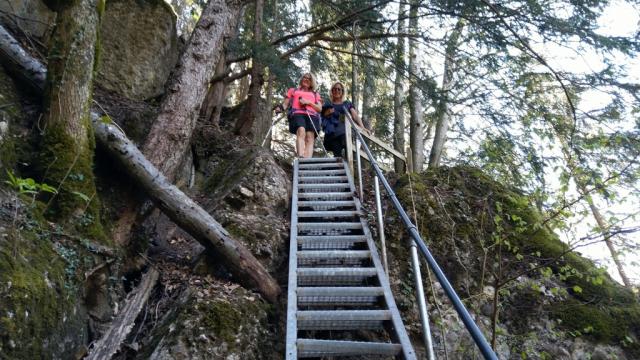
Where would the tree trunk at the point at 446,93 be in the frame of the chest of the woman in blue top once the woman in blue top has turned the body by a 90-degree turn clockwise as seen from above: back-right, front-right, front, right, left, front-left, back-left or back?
back

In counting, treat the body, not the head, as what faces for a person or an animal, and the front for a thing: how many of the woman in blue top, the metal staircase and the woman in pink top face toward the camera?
3

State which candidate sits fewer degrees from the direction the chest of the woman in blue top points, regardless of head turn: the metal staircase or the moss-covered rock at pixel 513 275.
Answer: the metal staircase

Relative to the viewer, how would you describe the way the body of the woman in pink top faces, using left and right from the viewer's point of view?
facing the viewer

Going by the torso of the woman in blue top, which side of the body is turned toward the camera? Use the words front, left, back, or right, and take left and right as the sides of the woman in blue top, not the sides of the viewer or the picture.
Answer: front

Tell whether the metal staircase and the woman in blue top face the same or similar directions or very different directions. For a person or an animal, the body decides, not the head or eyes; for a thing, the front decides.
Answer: same or similar directions

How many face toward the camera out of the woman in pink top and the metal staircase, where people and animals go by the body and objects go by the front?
2

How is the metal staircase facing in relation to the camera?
toward the camera

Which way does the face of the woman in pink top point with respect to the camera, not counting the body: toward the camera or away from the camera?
toward the camera

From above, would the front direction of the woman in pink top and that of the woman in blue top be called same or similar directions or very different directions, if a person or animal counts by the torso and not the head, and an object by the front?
same or similar directions
